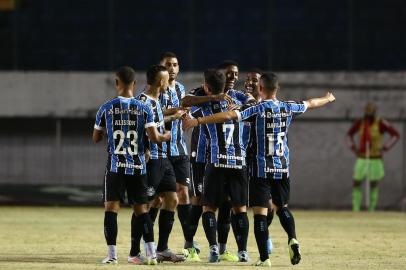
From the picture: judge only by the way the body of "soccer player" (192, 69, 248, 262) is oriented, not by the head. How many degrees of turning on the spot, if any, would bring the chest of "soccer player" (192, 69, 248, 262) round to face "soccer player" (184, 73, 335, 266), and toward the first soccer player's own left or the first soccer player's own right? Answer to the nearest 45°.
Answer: approximately 135° to the first soccer player's own right

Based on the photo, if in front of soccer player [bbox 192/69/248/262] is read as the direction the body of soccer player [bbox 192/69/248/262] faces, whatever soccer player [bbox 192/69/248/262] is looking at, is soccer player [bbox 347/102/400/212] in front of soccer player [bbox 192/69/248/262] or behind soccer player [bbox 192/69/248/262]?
in front

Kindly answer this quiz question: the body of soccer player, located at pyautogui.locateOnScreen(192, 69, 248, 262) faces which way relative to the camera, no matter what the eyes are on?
away from the camera

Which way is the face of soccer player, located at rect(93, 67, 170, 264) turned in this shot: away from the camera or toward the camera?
away from the camera

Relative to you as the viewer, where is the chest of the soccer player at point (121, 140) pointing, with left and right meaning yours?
facing away from the viewer

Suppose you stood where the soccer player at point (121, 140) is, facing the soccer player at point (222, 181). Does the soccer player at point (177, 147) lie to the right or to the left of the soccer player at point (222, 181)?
left

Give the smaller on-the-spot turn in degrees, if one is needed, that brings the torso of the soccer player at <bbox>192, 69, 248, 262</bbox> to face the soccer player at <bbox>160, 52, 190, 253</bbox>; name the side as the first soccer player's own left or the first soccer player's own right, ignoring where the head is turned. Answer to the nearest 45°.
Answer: approximately 45° to the first soccer player's own left

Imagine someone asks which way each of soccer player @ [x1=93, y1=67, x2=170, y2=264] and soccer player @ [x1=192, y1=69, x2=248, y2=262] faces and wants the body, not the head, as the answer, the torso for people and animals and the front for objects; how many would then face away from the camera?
2
